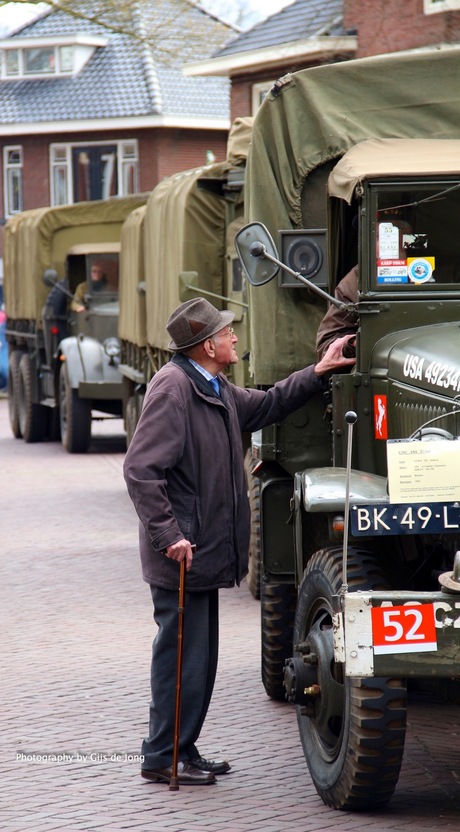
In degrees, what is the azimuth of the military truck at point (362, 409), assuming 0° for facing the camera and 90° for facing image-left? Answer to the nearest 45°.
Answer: approximately 315°

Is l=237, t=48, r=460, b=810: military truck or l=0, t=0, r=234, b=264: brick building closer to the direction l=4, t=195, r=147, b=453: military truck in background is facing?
the military truck

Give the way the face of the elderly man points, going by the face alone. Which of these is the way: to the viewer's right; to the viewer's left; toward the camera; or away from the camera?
to the viewer's right

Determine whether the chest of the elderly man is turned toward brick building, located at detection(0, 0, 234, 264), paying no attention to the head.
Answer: no

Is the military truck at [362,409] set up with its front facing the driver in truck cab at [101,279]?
no

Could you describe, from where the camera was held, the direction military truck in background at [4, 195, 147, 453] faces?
facing the viewer and to the right of the viewer

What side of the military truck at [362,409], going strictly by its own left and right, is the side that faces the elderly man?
right

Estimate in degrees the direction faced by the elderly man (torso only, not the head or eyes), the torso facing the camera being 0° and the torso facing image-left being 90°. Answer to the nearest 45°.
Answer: approximately 270°

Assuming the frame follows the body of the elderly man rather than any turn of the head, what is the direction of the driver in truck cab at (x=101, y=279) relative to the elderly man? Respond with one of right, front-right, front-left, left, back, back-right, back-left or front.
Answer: left
